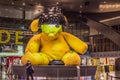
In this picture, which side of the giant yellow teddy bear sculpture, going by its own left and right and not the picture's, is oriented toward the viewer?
front
